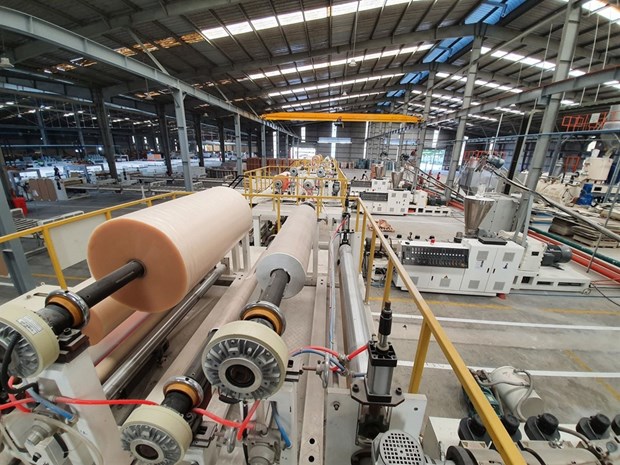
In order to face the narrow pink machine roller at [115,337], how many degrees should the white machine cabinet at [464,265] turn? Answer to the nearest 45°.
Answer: approximately 45° to its right

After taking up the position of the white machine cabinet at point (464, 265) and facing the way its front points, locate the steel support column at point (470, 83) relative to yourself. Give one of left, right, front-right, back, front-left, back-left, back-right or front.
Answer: back

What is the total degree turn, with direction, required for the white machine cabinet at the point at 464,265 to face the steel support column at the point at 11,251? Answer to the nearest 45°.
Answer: approximately 45° to its right

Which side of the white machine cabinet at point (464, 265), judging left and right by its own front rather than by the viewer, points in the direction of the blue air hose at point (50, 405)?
front

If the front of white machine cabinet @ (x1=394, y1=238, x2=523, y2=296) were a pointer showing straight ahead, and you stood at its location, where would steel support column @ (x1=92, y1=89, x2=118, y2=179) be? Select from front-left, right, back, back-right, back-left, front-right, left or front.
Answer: right

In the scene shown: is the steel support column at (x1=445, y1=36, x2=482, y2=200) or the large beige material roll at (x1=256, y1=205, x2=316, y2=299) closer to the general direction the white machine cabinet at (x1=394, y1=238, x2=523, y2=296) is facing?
the large beige material roll

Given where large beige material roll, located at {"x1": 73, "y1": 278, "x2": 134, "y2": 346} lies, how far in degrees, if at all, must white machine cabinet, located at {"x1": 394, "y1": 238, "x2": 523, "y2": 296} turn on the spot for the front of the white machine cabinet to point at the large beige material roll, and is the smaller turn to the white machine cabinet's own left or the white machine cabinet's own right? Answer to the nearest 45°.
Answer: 0° — it already faces it

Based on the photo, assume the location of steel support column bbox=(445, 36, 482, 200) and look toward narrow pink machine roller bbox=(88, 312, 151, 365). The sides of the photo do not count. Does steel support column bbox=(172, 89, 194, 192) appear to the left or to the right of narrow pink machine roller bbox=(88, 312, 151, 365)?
right

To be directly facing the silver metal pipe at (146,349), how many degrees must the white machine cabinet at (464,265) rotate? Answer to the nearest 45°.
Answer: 0° — it already faces it

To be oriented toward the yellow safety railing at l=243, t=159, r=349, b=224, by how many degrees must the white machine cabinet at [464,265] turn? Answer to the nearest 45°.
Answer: approximately 90° to its right

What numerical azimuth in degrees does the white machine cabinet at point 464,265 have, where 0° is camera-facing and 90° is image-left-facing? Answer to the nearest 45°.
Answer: approximately 0°
